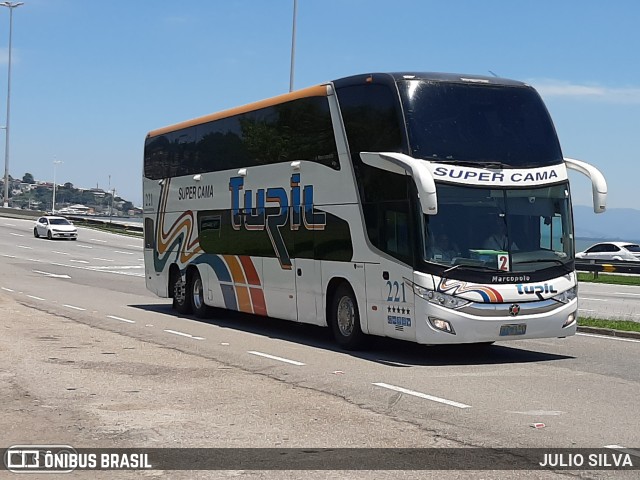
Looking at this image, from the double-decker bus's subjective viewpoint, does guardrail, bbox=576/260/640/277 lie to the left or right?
on its left

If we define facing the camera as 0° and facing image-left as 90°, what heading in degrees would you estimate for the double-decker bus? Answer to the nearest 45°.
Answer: approximately 315°
